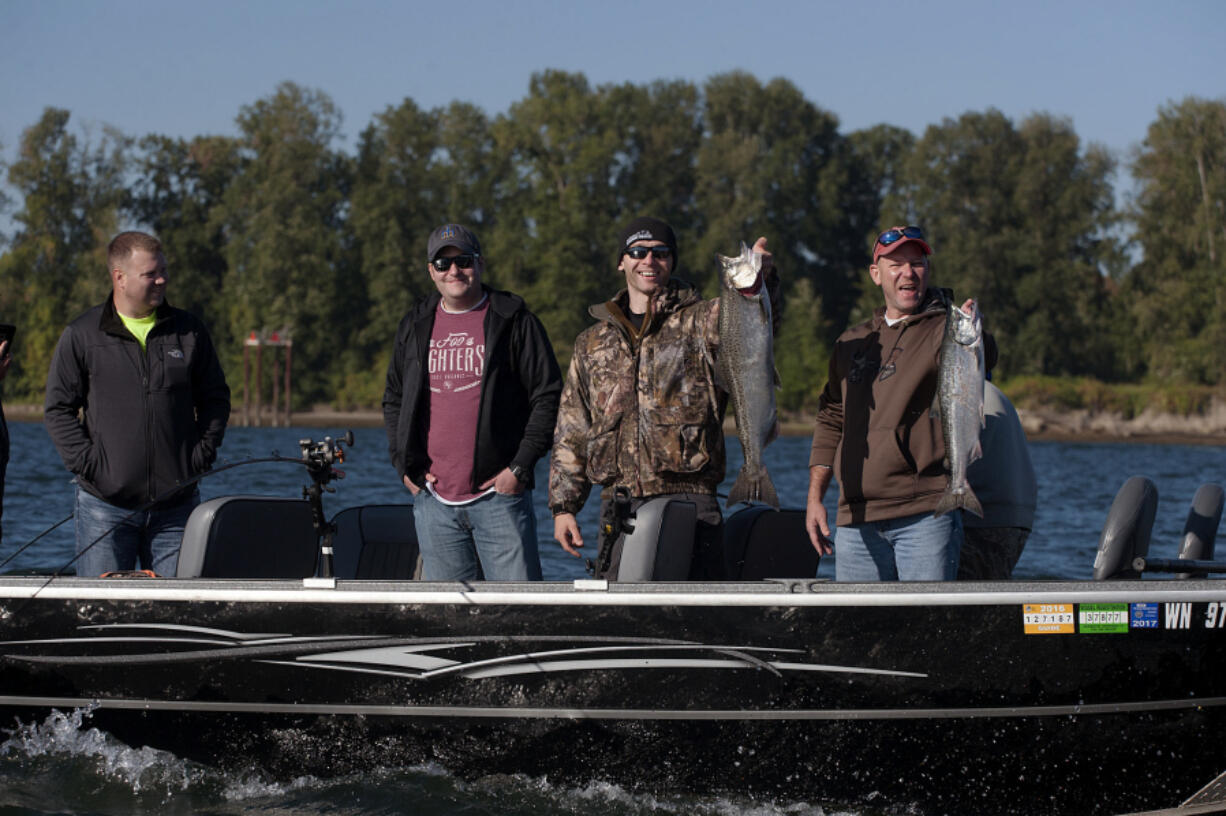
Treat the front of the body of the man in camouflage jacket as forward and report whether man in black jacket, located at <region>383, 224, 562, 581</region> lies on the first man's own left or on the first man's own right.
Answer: on the first man's own right

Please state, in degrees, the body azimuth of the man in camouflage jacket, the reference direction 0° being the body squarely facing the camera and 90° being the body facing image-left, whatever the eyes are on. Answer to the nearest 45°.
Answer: approximately 0°

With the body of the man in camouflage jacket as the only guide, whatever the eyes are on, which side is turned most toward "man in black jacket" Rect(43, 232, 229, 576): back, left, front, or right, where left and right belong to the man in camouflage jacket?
right

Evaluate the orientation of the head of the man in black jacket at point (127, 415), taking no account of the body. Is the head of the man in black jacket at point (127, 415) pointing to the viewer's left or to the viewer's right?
to the viewer's right
